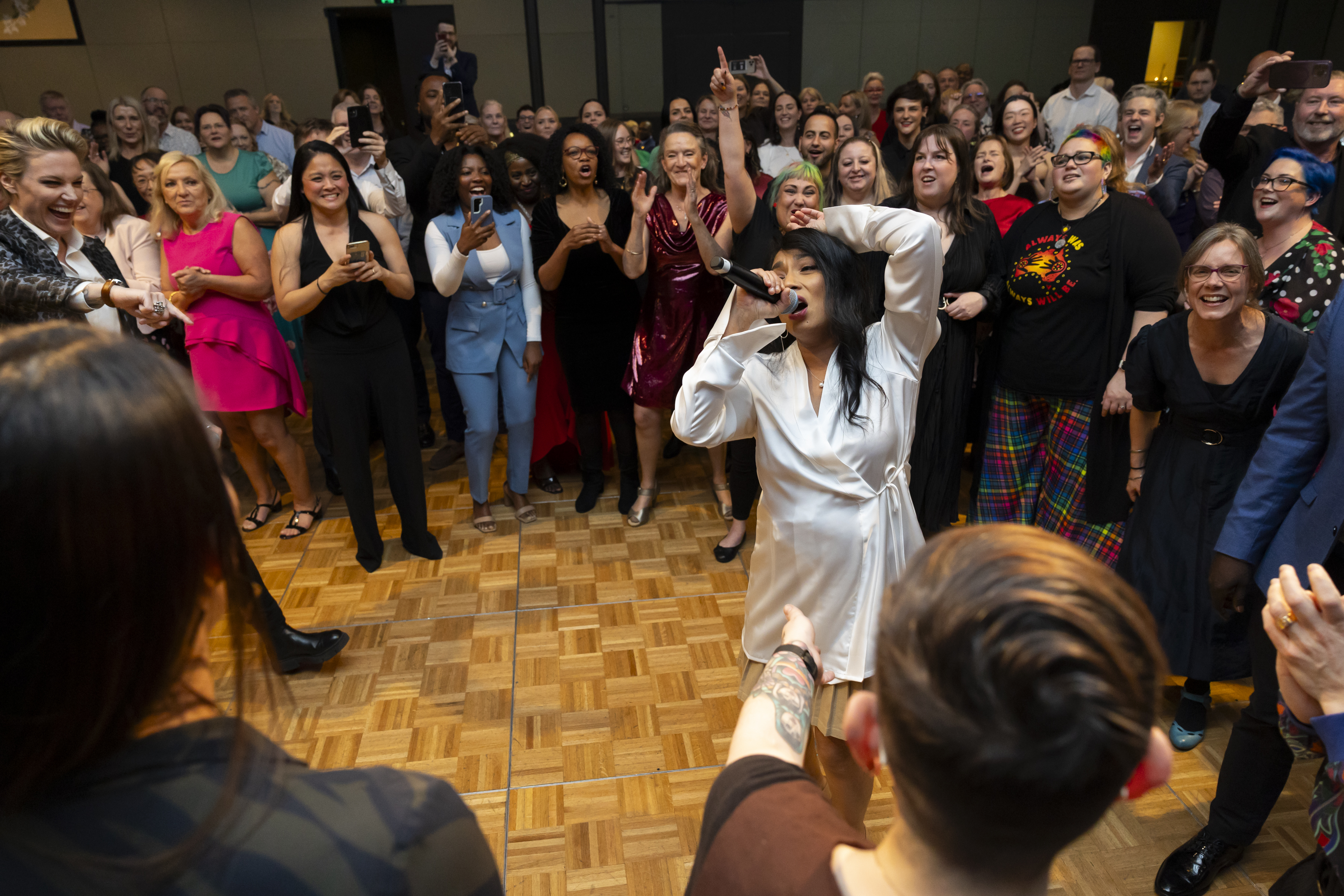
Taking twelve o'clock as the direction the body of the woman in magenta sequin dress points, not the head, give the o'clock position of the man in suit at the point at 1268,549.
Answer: The man in suit is roughly at 11 o'clock from the woman in magenta sequin dress.

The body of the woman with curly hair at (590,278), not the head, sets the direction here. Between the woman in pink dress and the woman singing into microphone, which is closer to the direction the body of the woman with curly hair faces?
the woman singing into microphone

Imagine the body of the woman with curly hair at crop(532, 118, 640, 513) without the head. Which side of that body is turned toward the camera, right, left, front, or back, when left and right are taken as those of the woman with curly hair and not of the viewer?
front

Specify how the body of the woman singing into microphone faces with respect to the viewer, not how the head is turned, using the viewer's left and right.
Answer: facing the viewer and to the left of the viewer

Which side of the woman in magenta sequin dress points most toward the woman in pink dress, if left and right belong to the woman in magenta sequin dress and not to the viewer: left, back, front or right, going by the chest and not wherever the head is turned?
right

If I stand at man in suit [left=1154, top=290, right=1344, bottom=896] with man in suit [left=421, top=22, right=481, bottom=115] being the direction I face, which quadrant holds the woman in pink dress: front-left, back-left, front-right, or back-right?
front-left

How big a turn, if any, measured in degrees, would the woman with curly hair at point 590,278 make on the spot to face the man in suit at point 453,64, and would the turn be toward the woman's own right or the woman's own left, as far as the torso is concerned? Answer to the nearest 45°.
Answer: approximately 180°

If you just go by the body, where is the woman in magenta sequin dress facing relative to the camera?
toward the camera
